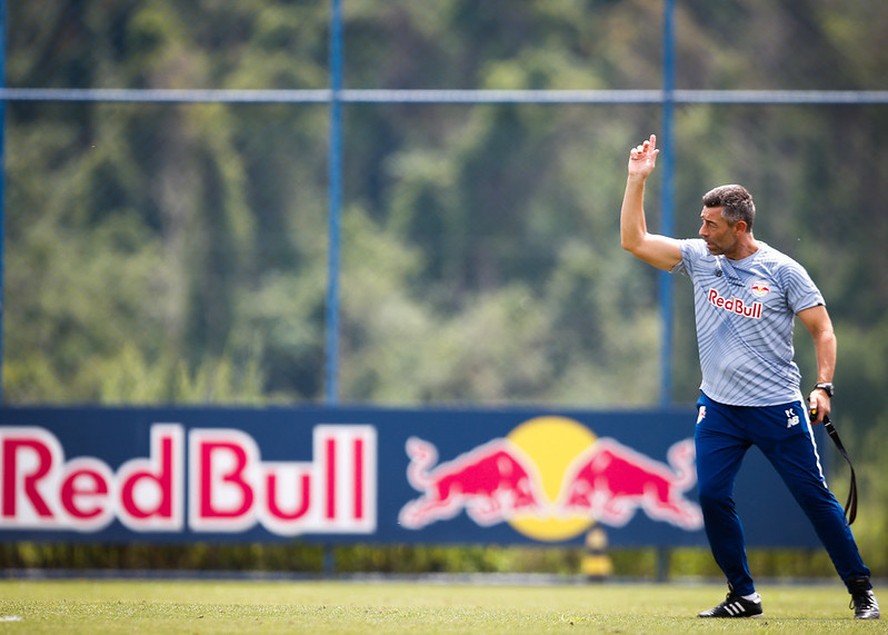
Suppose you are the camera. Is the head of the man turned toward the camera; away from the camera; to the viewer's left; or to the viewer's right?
to the viewer's left

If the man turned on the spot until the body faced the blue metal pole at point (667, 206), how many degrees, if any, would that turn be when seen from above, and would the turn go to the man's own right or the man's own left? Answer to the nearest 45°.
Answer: approximately 135° to the man's own right

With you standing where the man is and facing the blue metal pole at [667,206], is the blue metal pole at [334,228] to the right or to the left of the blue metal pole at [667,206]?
left

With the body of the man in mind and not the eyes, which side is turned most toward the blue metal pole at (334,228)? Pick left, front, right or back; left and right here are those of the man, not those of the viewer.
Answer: right

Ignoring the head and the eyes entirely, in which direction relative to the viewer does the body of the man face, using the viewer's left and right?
facing the viewer and to the left of the viewer
